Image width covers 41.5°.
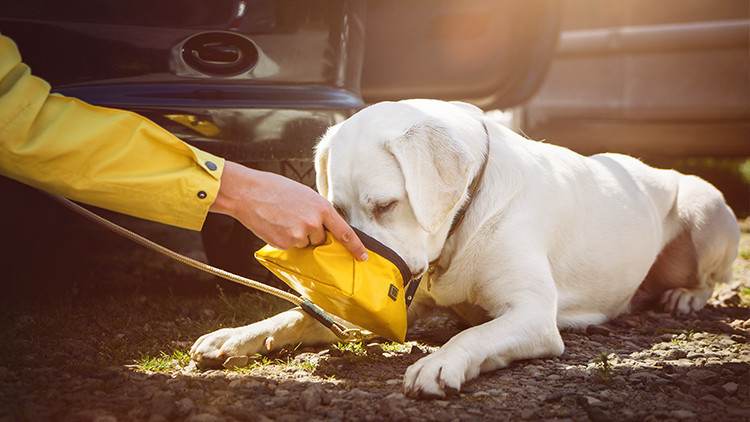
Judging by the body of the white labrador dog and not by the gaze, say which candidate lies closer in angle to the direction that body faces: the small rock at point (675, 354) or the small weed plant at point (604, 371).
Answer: the small weed plant

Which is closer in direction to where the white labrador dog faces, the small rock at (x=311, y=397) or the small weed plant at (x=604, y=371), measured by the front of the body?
the small rock

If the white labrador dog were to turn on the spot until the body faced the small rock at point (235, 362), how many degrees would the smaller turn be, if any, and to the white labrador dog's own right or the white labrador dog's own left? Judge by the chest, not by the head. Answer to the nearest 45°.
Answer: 0° — it already faces it

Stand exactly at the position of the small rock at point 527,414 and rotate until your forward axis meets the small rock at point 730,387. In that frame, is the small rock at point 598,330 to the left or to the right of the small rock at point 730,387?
left

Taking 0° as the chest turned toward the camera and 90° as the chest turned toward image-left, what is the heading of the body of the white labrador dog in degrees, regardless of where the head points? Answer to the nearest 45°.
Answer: approximately 45°

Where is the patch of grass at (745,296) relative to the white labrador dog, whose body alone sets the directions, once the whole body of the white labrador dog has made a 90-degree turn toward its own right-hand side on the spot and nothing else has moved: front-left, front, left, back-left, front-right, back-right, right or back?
right
